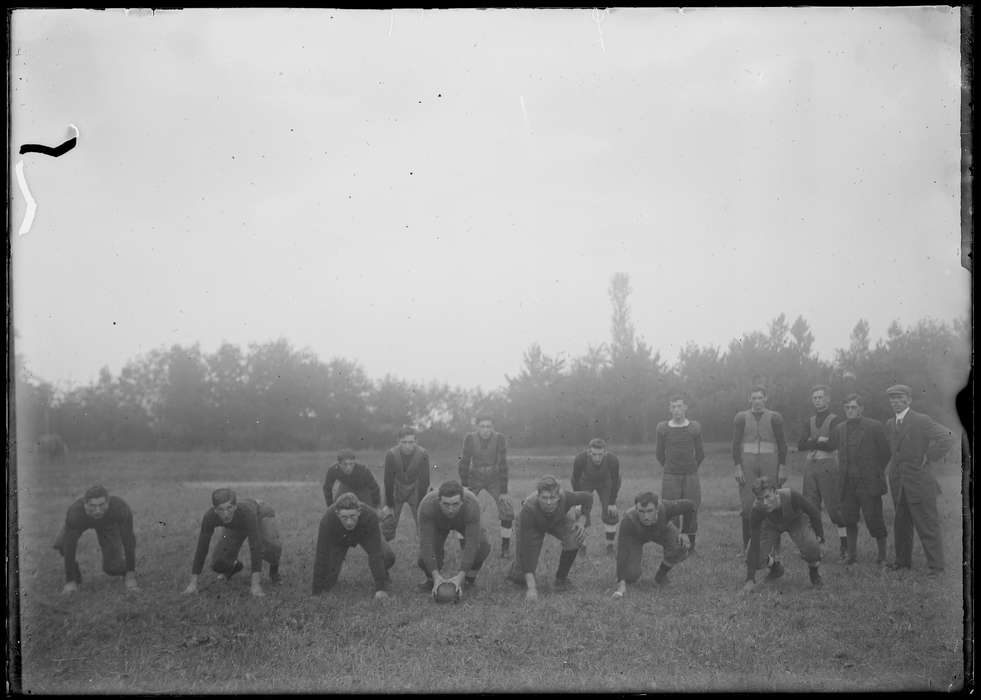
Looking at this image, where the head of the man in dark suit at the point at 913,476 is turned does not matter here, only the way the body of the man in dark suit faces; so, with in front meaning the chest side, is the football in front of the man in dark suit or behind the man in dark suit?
in front

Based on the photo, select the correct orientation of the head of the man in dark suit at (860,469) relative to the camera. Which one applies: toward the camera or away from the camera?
toward the camera

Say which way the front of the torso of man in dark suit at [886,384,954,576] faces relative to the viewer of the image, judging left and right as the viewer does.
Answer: facing the viewer and to the left of the viewer

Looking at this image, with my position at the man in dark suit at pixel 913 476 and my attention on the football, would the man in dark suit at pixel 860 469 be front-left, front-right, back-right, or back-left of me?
front-right
